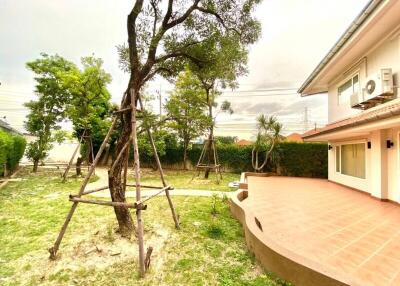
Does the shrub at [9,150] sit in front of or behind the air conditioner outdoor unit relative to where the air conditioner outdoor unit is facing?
in front

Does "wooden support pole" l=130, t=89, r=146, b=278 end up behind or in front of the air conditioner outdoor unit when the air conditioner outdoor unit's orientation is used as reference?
in front

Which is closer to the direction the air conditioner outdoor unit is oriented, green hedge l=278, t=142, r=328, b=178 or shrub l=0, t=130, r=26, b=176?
the shrub

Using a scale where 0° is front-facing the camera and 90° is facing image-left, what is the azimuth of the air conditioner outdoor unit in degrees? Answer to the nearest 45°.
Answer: approximately 45°

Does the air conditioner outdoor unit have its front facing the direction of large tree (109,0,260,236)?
yes

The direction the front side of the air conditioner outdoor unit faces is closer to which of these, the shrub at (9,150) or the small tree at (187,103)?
the shrub

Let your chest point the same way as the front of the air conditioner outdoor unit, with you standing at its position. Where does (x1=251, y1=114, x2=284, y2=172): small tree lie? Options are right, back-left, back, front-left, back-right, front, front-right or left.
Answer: right
